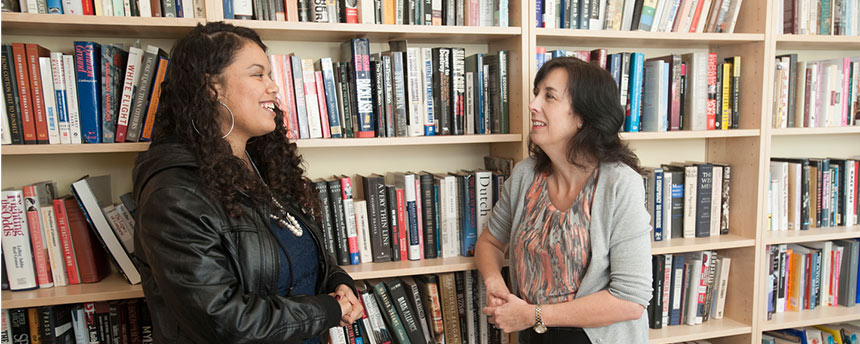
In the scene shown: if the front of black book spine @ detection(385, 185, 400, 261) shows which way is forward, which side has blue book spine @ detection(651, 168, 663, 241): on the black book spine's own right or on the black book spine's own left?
on the black book spine's own left

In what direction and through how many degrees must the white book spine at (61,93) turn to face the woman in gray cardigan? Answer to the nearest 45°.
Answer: approximately 45° to its left

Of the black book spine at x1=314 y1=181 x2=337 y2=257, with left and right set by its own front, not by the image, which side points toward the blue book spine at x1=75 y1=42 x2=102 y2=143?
right

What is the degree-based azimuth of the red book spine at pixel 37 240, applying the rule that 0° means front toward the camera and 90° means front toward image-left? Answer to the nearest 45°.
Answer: approximately 0°

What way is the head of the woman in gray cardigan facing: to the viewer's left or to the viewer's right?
to the viewer's left
